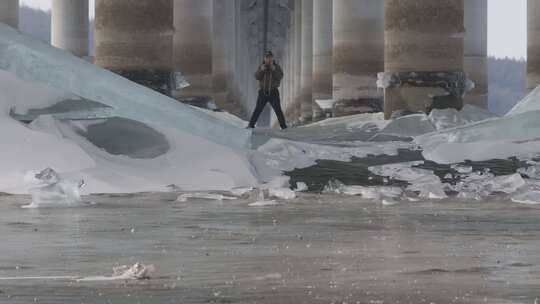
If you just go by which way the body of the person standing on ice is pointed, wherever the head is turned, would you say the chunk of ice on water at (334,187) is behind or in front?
in front

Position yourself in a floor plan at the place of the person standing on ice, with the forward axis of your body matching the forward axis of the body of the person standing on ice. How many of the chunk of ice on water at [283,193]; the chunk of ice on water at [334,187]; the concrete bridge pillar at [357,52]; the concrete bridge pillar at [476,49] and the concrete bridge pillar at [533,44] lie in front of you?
2

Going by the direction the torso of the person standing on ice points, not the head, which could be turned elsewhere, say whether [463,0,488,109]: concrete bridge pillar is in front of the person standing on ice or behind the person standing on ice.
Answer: behind

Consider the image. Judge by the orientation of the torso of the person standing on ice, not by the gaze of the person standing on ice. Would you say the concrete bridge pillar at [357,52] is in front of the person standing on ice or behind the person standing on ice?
behind

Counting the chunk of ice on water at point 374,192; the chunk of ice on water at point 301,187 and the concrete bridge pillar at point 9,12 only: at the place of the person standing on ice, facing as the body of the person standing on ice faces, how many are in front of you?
2

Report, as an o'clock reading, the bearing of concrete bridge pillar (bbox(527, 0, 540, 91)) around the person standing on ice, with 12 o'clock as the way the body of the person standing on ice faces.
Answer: The concrete bridge pillar is roughly at 7 o'clock from the person standing on ice.

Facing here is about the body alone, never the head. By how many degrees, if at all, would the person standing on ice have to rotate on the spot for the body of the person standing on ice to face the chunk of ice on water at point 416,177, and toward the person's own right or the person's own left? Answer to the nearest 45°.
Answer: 0° — they already face it

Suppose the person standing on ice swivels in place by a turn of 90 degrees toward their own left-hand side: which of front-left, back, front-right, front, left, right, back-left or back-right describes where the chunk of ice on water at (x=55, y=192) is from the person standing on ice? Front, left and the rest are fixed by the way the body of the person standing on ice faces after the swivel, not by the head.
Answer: right

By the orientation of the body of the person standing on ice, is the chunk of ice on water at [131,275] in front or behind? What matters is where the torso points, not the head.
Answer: in front

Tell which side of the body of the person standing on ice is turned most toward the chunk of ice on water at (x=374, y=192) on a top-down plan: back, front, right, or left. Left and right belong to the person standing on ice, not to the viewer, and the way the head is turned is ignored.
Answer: front

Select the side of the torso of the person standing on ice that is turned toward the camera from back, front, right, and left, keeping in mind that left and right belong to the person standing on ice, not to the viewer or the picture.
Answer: front

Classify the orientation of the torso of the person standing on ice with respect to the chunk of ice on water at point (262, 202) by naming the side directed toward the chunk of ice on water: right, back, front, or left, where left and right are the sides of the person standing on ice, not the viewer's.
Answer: front

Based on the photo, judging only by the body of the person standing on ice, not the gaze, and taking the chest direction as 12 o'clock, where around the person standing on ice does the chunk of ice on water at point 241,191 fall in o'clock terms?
The chunk of ice on water is roughly at 12 o'clock from the person standing on ice.
